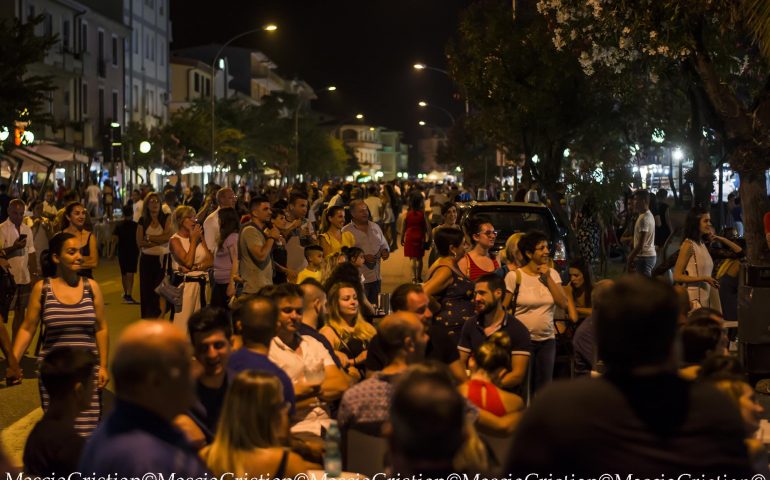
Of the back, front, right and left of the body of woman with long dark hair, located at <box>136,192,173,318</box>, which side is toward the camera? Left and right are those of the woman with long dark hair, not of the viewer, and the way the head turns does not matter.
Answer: front

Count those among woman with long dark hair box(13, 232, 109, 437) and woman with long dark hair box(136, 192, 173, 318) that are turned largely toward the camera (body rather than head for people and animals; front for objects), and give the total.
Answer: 2

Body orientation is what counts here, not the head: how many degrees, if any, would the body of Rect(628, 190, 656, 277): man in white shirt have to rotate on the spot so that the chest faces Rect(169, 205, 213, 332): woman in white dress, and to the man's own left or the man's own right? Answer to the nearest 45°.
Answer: approximately 45° to the man's own left

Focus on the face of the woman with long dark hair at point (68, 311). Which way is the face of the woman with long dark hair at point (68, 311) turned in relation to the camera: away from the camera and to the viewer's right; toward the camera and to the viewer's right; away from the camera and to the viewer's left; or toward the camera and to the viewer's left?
toward the camera and to the viewer's right

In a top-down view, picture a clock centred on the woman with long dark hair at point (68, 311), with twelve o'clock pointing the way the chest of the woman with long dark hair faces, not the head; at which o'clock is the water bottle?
The water bottle is roughly at 11 o'clock from the woman with long dark hair.

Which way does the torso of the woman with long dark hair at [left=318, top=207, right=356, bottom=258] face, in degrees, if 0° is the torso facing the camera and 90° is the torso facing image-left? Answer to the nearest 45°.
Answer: approximately 315°

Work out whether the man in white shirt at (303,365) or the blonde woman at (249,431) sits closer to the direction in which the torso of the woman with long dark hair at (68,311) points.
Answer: the blonde woman

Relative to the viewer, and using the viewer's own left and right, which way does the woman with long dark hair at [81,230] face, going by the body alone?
facing the viewer

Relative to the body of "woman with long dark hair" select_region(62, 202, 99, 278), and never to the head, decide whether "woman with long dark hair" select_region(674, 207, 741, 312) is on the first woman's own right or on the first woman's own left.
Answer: on the first woman's own left

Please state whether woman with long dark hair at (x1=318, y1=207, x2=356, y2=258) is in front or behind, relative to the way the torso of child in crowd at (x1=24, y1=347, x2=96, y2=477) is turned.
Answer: in front

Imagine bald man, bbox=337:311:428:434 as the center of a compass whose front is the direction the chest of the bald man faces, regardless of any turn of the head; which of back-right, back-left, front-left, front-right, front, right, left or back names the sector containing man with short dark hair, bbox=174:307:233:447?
back-left

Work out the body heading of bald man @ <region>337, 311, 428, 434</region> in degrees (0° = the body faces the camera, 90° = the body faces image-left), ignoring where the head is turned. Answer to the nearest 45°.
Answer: approximately 225°

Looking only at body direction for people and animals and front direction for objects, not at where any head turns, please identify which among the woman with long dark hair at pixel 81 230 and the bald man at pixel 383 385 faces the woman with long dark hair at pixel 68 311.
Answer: the woman with long dark hair at pixel 81 230
